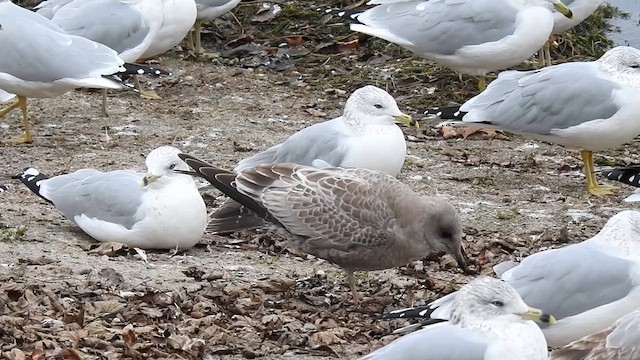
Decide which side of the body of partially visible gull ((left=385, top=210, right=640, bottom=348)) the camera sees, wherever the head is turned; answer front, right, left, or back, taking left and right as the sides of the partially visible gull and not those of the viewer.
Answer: right

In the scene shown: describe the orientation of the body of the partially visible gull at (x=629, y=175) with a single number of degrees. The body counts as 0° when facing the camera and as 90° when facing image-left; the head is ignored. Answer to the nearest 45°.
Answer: approximately 270°

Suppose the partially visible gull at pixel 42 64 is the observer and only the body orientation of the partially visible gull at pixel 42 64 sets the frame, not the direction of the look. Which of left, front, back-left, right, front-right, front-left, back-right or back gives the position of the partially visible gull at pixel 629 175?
back-left

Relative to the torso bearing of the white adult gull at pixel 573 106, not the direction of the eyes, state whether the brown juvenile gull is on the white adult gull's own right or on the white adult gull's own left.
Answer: on the white adult gull's own right

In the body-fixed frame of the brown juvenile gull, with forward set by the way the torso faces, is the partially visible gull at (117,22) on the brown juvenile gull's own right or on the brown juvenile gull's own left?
on the brown juvenile gull's own left

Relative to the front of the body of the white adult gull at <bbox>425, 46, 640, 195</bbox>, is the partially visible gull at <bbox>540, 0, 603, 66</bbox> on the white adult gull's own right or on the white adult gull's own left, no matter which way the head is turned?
on the white adult gull's own left

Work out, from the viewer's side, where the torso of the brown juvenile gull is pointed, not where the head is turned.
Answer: to the viewer's right

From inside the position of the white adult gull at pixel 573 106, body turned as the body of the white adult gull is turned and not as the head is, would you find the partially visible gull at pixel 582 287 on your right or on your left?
on your right

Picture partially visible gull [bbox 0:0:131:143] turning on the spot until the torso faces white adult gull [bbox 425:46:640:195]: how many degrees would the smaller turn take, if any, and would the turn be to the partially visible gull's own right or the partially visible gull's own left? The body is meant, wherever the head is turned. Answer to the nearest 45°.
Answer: approximately 135° to the partially visible gull's own left

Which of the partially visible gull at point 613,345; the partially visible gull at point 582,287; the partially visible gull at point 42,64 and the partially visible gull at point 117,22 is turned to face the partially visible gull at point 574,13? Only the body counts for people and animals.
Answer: the partially visible gull at point 117,22

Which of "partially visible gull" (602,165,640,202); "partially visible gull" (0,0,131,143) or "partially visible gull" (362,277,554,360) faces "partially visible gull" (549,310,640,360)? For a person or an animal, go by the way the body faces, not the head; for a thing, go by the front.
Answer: "partially visible gull" (362,277,554,360)

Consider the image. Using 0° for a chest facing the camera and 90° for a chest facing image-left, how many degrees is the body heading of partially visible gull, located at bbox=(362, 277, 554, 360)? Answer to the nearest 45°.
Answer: approximately 270°
